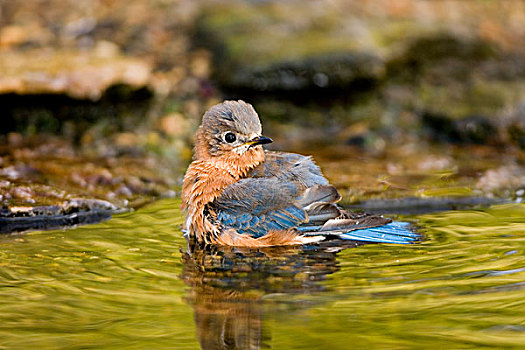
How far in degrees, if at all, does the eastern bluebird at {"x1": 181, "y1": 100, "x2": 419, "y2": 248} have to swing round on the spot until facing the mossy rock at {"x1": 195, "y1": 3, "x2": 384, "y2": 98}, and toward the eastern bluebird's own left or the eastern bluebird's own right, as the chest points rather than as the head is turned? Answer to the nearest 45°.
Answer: approximately 90° to the eastern bluebird's own right

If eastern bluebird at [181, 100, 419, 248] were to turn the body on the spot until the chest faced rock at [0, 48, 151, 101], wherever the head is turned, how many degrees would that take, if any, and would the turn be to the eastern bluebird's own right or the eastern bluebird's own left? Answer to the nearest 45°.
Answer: approximately 45° to the eastern bluebird's own right

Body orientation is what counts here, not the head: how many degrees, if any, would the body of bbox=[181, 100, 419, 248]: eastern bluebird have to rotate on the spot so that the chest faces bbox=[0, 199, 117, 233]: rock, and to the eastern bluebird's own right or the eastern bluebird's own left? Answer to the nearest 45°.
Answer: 0° — it already faces it

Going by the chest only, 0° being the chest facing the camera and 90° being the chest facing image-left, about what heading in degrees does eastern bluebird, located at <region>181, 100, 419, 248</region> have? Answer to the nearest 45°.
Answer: approximately 90°

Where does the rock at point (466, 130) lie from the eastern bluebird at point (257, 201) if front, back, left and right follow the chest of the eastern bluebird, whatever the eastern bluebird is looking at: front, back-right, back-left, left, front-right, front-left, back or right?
back-right
